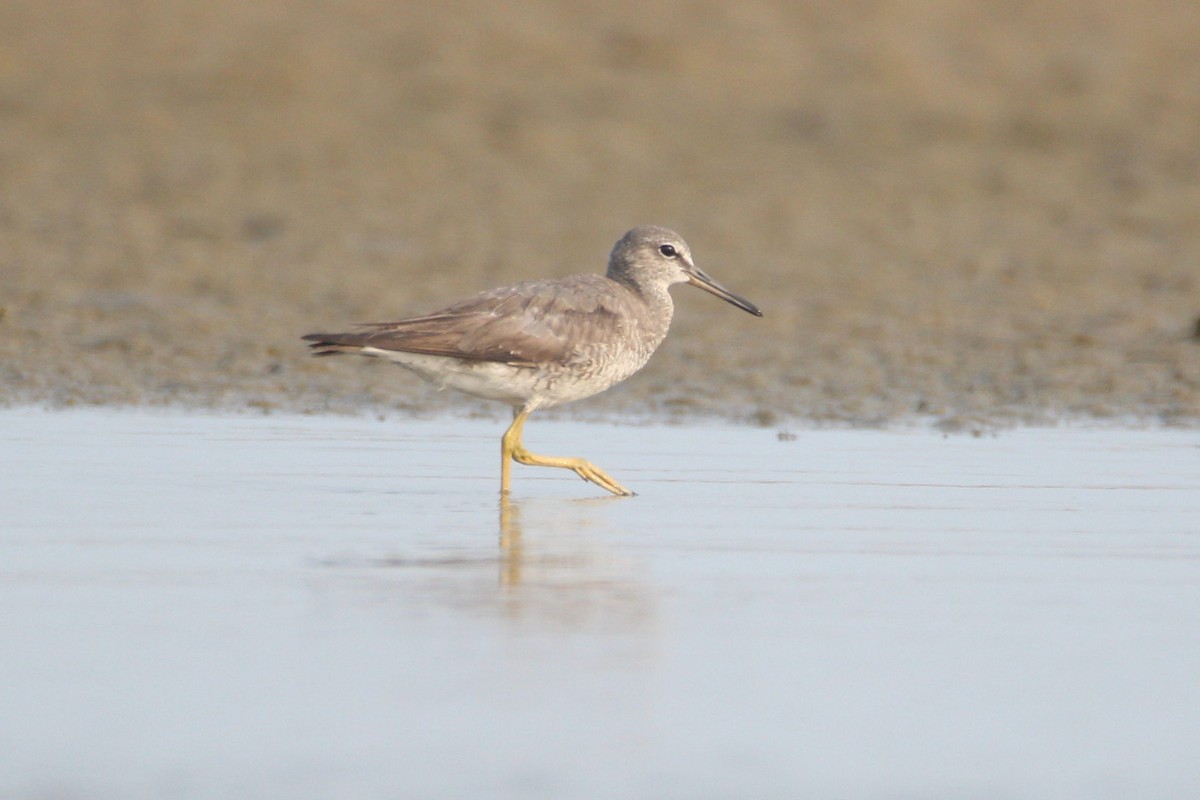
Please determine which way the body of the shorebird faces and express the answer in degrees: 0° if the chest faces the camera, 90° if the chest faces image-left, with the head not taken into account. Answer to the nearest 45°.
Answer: approximately 270°
